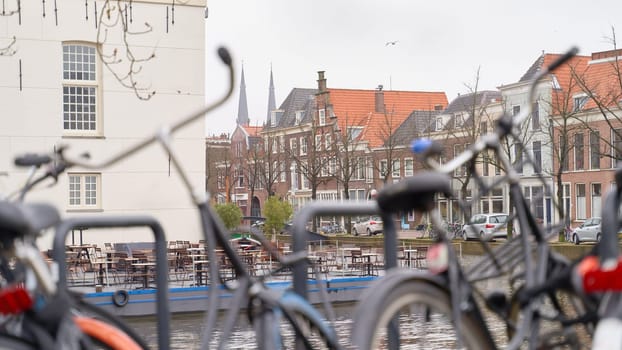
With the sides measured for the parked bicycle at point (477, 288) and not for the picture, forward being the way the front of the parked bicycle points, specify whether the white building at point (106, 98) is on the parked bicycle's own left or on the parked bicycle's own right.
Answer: on the parked bicycle's own left

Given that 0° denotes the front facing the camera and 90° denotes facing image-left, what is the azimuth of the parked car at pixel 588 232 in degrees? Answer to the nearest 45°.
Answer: approximately 45°

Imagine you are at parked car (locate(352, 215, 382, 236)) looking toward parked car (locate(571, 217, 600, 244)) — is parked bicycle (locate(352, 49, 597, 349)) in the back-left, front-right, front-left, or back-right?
front-right

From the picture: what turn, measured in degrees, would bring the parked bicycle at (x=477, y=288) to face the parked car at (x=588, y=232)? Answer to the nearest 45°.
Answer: approximately 45° to its left

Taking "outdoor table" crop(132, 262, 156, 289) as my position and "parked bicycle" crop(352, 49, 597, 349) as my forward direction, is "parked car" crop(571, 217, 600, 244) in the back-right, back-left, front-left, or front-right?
back-left

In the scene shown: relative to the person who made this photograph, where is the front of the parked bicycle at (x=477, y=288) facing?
facing away from the viewer and to the right of the viewer

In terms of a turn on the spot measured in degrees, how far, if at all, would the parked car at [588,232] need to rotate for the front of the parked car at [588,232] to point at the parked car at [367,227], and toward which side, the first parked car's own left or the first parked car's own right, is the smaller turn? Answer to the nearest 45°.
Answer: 0° — it already faces it

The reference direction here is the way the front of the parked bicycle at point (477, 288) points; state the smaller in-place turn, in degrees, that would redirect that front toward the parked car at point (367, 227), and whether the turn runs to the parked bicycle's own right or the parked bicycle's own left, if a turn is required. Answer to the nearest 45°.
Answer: approximately 45° to the parked bicycle's own left

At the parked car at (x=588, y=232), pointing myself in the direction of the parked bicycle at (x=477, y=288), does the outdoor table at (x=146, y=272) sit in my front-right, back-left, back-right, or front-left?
front-right

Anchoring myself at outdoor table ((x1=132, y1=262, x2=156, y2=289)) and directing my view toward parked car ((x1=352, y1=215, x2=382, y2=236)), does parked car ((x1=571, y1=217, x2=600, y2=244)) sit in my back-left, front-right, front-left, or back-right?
front-right

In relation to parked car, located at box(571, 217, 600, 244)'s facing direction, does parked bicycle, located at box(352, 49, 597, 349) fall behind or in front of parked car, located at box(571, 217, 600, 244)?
in front

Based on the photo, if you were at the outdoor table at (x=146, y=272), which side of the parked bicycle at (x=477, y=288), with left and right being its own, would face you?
left

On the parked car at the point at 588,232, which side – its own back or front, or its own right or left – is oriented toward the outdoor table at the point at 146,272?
front

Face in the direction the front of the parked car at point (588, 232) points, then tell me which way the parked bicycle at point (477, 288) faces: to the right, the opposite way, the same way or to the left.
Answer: the opposite way
